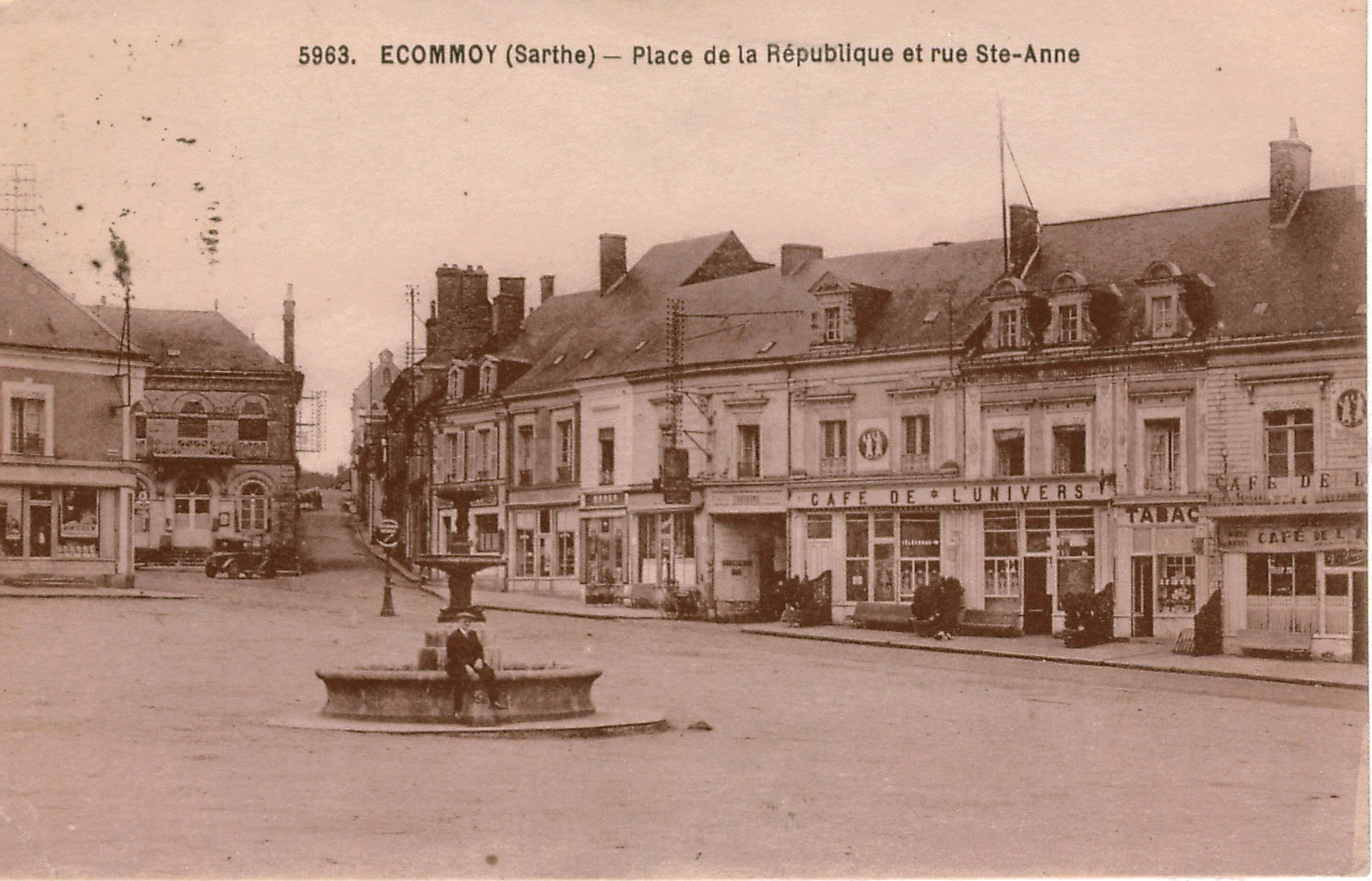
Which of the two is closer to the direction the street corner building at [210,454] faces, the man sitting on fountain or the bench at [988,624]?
the man sitting on fountain

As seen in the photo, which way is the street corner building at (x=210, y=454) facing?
toward the camera

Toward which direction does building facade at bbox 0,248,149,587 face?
toward the camera

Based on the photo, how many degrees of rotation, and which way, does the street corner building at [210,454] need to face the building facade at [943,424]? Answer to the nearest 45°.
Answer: approximately 90° to its left

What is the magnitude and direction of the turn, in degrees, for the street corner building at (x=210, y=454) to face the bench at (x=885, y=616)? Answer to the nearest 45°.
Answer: approximately 90° to its left

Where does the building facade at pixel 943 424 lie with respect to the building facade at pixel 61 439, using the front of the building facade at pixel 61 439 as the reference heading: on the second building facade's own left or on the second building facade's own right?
on the second building facade's own left

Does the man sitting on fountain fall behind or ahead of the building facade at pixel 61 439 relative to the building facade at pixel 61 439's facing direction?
ahead

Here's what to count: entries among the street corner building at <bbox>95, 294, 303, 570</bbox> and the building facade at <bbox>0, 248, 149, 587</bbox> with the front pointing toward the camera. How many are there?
2

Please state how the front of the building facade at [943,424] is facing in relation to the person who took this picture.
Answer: facing the viewer and to the left of the viewer
